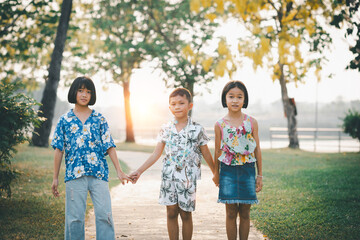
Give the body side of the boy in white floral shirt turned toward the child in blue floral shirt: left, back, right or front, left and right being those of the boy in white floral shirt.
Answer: right

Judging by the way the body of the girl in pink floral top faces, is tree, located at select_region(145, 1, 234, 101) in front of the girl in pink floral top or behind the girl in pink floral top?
behind

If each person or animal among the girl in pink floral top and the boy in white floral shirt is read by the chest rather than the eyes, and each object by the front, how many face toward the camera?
2

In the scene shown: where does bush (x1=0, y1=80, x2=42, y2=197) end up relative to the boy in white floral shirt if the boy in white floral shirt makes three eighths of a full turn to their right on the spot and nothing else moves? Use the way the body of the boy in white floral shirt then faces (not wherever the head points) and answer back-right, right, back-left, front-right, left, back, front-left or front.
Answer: front

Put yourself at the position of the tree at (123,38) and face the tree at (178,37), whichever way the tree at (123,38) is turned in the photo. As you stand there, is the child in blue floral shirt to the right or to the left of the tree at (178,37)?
right

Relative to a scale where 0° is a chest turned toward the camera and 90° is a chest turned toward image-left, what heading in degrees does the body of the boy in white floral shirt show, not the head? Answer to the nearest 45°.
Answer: approximately 0°

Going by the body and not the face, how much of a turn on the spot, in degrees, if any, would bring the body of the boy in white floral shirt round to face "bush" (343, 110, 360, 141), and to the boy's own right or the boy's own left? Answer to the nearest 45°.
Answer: approximately 135° to the boy's own left
